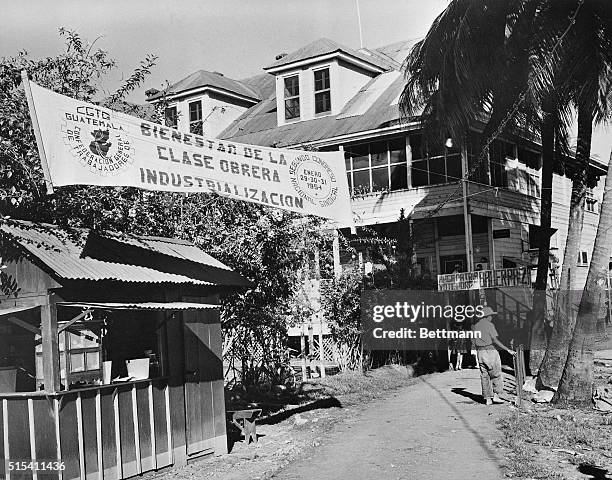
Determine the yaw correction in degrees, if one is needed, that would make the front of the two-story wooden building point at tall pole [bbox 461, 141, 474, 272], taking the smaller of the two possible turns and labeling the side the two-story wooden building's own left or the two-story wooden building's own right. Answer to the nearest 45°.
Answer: approximately 90° to the two-story wooden building's own left

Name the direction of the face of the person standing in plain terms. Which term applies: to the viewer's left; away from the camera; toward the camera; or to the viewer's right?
to the viewer's right

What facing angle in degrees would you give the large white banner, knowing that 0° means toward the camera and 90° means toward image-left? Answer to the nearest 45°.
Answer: approximately 0°

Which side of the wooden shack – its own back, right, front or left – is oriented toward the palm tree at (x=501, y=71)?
left

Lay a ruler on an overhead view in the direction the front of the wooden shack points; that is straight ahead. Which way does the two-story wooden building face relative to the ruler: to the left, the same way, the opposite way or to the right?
to the right

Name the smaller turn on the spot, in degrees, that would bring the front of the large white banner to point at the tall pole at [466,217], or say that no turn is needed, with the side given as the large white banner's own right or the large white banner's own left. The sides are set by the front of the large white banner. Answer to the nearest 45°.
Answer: approximately 135° to the large white banner's own left

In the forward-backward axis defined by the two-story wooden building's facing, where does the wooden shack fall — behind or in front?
in front

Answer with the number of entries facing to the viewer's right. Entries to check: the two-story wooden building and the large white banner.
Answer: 0

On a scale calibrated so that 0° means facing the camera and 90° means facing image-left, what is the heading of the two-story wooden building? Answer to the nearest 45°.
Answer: approximately 45°

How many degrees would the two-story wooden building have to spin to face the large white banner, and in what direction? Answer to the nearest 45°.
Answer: approximately 45° to its left
